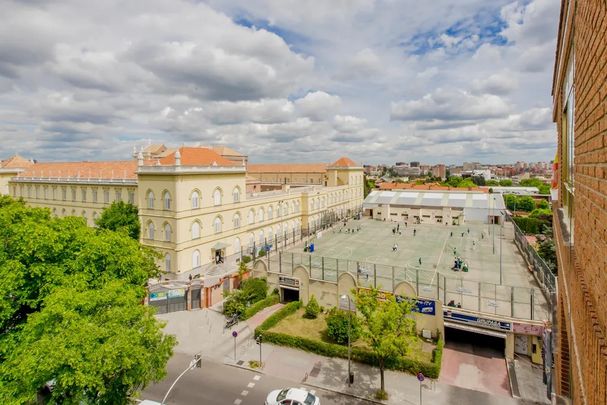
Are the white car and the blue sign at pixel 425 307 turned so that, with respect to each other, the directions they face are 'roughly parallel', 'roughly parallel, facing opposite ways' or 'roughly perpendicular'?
roughly perpendicular

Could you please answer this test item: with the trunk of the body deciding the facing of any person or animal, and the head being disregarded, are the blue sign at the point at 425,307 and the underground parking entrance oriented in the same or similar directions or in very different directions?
same or similar directions

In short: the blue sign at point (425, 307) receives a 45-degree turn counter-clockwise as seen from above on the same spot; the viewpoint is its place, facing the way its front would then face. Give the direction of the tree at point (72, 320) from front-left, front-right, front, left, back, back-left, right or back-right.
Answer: right

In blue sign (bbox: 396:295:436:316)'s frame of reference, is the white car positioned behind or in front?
in front

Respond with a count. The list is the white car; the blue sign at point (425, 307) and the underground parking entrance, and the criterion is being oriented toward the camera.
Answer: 2

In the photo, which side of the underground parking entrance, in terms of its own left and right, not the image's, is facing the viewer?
front
